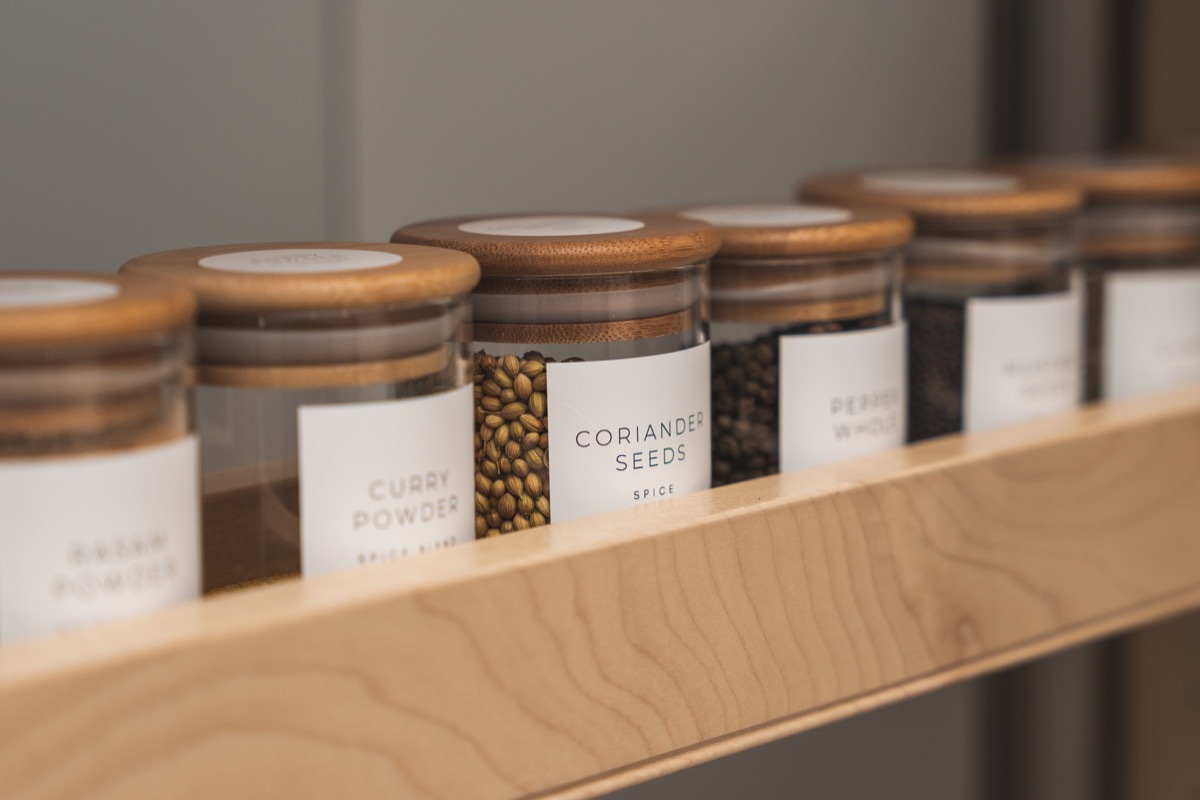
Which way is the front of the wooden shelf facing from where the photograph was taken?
facing the viewer and to the right of the viewer
